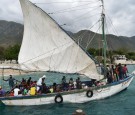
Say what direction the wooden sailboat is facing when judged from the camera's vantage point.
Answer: facing to the right of the viewer
